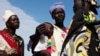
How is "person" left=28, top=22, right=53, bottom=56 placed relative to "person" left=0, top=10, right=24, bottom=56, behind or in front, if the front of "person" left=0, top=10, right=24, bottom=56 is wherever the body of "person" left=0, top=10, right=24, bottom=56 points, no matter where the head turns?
in front

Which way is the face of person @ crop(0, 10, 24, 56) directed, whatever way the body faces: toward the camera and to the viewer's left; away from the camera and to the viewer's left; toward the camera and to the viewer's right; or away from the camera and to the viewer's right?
toward the camera and to the viewer's right
